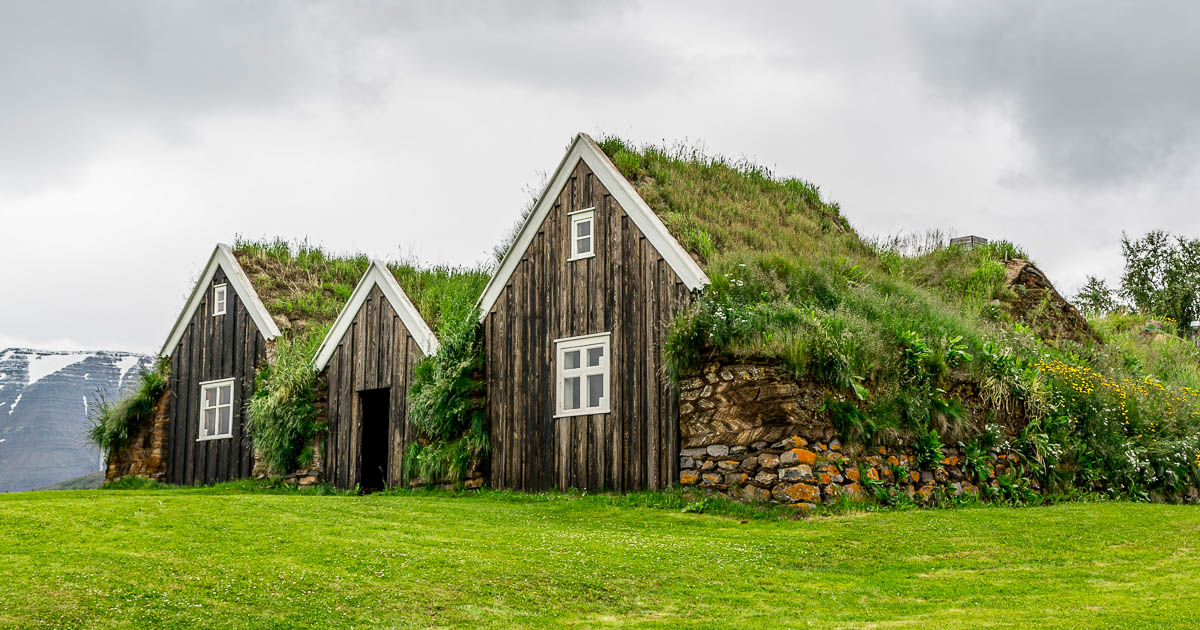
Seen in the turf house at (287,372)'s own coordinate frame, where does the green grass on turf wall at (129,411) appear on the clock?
The green grass on turf wall is roughly at 3 o'clock from the turf house.

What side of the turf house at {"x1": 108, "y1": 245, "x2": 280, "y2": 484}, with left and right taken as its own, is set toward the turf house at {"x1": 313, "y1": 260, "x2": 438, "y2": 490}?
left

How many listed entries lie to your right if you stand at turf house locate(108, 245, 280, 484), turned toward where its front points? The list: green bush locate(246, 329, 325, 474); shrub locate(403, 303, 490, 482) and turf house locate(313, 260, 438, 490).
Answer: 0

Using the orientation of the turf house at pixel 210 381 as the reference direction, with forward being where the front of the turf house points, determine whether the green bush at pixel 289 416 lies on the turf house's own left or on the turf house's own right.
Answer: on the turf house's own left

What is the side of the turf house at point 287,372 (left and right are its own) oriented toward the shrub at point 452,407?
left

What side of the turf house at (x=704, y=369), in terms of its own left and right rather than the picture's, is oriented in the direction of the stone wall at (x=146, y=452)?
right

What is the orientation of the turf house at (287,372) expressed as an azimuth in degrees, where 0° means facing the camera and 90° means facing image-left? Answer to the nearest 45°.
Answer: approximately 45°
